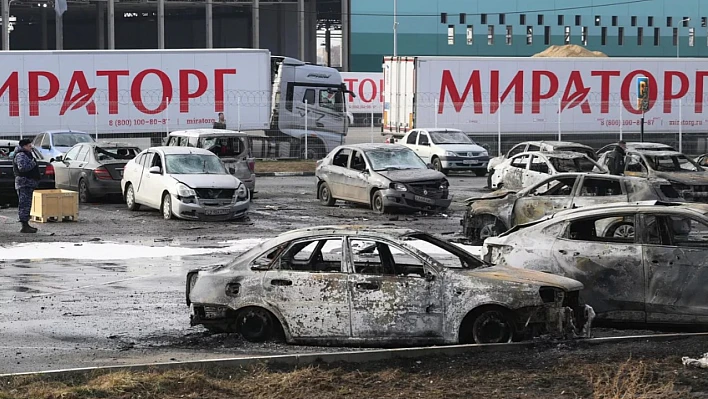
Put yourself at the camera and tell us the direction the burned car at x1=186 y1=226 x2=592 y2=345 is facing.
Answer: facing to the right of the viewer

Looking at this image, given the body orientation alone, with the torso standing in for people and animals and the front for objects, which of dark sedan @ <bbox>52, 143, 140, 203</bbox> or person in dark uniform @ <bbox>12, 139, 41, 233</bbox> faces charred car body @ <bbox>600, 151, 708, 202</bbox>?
the person in dark uniform

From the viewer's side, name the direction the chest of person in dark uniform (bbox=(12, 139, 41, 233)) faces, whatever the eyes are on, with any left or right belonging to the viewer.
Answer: facing to the right of the viewer

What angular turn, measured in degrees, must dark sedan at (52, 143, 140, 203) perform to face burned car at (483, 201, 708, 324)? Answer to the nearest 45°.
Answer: approximately 135° to its left

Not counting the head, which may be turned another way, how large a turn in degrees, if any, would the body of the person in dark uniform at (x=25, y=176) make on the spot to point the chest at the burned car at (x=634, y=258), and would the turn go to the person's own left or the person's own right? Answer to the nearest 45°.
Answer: approximately 45° to the person's own right

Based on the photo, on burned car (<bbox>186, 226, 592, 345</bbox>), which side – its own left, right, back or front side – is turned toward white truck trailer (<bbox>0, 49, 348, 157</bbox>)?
left

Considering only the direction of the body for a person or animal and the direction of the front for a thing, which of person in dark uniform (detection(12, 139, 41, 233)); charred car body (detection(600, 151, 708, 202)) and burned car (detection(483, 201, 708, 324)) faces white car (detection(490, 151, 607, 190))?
the person in dark uniform

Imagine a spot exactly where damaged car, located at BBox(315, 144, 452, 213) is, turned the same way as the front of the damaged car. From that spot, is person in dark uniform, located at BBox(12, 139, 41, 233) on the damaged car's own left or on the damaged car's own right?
on the damaged car's own right

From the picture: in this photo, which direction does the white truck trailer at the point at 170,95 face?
to the viewer's right

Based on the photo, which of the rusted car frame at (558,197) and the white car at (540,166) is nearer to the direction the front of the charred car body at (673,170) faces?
the rusted car frame
